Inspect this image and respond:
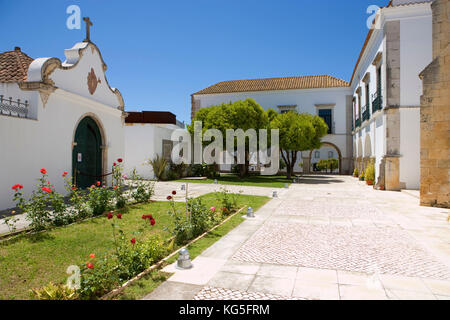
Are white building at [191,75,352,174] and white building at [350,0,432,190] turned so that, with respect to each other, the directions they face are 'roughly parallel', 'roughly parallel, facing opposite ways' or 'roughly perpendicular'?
roughly perpendicular

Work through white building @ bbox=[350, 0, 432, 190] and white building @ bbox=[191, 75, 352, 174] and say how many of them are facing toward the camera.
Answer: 1

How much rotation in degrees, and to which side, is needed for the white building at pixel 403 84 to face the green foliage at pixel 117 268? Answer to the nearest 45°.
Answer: approximately 90° to its left

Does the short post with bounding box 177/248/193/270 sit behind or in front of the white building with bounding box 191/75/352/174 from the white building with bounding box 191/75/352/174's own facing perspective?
in front

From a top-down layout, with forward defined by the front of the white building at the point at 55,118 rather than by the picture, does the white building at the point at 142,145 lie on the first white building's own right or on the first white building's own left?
on the first white building's own left

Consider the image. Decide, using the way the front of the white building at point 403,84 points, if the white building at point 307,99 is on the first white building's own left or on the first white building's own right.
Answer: on the first white building's own right

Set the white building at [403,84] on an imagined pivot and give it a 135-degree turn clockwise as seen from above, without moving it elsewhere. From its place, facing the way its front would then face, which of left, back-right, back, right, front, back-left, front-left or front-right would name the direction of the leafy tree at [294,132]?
left

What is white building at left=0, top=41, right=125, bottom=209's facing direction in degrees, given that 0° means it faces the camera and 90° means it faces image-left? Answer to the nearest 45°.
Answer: approximately 315°

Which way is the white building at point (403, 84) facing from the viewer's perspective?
to the viewer's left

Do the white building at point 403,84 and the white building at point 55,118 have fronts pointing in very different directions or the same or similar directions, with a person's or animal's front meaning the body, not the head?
very different directions

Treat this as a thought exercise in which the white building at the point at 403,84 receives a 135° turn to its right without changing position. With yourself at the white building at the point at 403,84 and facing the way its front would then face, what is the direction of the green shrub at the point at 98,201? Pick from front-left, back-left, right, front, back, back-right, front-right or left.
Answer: back

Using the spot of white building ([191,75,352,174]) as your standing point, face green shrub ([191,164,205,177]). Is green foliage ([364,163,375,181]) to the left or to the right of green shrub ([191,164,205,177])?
left

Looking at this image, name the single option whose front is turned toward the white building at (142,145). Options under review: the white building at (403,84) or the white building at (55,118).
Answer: the white building at (403,84)

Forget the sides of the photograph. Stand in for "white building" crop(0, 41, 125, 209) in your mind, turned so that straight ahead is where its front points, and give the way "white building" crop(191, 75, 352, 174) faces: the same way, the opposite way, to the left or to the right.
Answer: to the right
